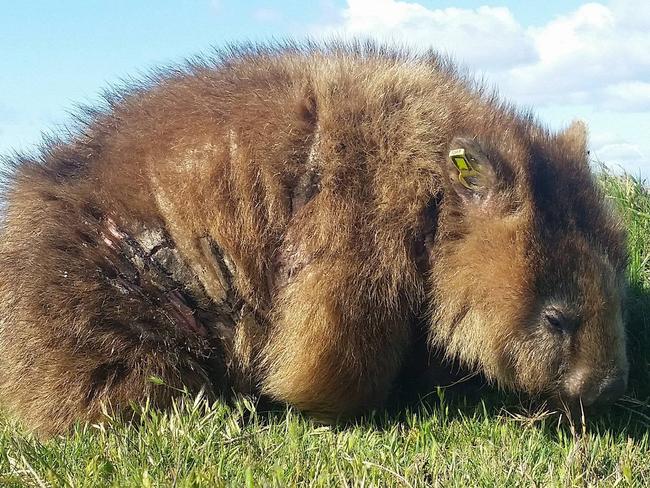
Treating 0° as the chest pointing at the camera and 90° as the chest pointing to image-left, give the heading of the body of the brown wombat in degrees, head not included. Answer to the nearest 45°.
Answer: approximately 270°
